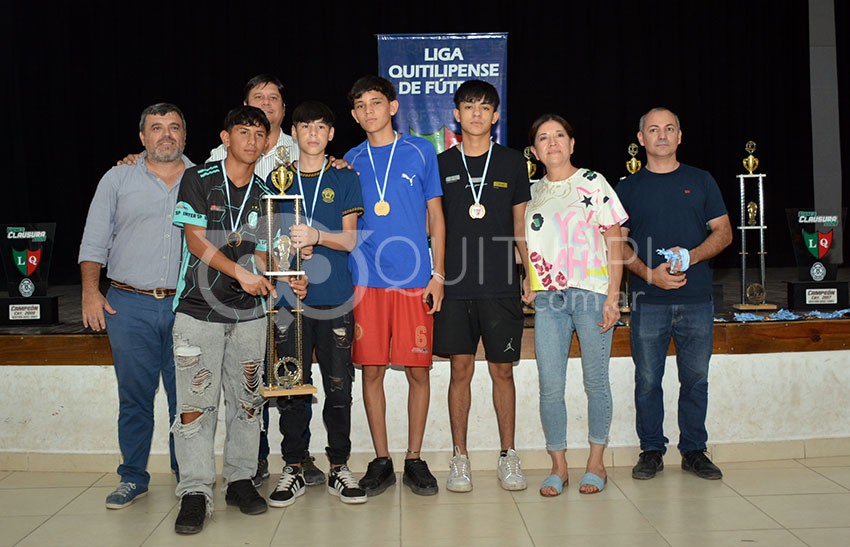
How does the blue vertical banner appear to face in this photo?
toward the camera

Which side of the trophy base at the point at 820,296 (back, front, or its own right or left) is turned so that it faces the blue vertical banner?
right

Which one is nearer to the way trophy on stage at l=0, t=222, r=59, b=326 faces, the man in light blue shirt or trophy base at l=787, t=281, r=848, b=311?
the man in light blue shirt

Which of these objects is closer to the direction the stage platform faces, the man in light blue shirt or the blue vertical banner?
the man in light blue shirt

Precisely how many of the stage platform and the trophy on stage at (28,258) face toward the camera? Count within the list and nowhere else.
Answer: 2

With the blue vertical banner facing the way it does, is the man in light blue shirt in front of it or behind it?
in front

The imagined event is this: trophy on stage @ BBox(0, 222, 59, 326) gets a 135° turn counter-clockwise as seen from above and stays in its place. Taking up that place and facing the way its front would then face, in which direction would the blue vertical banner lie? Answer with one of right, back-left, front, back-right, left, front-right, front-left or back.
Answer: front-right

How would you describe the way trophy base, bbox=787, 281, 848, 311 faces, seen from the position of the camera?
facing the viewer

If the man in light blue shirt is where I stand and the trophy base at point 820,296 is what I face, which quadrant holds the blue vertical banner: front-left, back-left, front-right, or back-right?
front-left

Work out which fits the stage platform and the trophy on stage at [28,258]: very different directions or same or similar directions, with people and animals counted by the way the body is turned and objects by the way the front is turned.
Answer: same or similar directions

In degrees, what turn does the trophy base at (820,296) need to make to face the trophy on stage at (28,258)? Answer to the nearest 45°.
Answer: approximately 45° to its right
